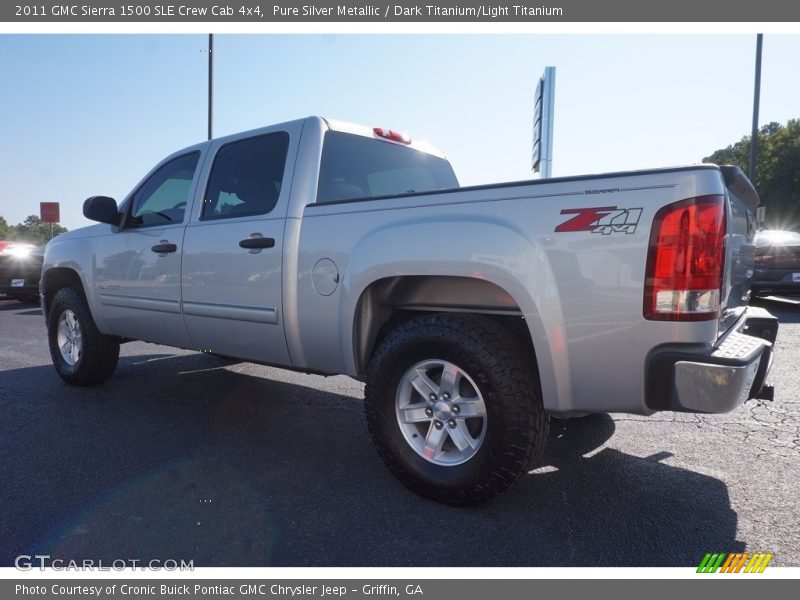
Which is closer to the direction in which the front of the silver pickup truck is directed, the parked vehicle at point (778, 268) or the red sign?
the red sign

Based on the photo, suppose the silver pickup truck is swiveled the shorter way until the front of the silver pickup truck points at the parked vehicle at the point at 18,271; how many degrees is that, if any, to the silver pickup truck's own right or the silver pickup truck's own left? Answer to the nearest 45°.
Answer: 0° — it already faces it

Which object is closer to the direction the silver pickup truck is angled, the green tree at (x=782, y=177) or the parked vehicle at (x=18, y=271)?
the parked vehicle

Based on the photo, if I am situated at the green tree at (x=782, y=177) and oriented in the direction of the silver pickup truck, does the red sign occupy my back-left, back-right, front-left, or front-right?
front-right

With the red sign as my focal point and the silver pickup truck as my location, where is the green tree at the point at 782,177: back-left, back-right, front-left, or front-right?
front-right

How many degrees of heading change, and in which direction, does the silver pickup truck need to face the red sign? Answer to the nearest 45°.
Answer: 0° — it already faces it

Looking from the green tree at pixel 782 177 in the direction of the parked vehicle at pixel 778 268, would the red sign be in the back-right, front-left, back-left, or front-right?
front-right

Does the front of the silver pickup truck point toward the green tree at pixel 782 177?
no

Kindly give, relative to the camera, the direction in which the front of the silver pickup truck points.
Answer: facing away from the viewer and to the left of the viewer

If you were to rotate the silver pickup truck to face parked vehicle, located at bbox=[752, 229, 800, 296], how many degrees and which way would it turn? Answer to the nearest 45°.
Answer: approximately 90° to its right
